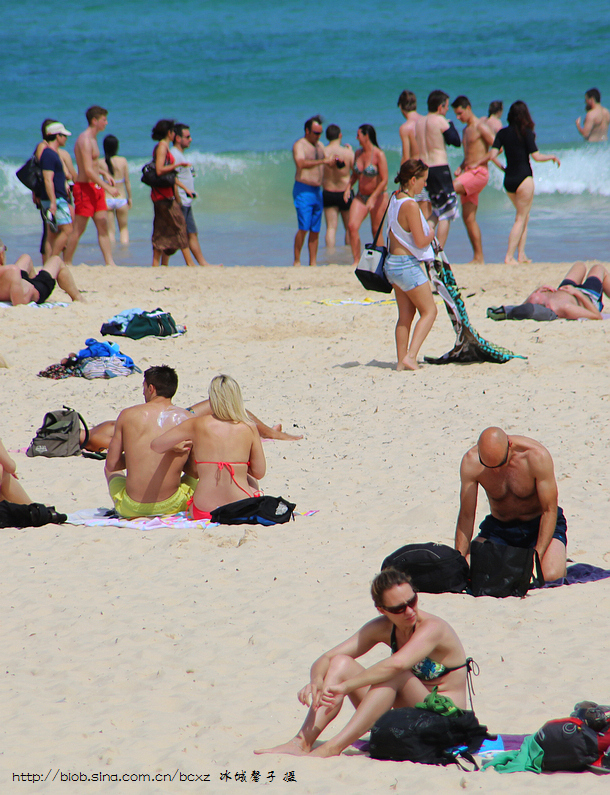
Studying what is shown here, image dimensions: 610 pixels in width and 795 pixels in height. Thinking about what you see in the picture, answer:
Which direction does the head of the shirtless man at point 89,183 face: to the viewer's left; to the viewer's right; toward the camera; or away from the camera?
to the viewer's right

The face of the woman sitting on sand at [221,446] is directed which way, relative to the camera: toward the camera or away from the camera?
away from the camera

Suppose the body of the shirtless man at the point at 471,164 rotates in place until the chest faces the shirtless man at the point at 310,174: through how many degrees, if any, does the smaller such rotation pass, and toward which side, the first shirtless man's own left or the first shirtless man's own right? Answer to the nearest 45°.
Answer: approximately 45° to the first shirtless man's own right

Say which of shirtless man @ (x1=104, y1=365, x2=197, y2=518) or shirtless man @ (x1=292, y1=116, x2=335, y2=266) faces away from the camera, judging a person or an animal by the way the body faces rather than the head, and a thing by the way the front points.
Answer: shirtless man @ (x1=104, y1=365, x2=197, y2=518)

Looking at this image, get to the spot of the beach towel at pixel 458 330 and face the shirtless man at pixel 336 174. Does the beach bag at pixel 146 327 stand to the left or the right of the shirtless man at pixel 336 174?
left

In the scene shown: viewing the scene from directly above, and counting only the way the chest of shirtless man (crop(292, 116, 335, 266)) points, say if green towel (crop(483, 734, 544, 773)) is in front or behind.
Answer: in front

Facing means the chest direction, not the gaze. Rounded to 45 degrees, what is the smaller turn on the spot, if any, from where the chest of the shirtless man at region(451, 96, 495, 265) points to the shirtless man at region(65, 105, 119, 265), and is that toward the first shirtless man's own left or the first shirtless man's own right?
approximately 45° to the first shirtless man's own right

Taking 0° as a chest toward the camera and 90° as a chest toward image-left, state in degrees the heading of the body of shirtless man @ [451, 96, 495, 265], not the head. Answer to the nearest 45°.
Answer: approximately 45°

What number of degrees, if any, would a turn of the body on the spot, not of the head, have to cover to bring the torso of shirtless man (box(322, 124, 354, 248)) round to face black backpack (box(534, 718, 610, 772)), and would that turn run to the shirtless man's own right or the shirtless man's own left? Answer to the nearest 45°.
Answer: approximately 180°

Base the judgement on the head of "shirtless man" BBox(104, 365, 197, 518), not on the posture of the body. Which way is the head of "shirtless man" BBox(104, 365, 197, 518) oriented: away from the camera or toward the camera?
away from the camera

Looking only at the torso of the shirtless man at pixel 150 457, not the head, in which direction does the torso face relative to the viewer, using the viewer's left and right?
facing away from the viewer

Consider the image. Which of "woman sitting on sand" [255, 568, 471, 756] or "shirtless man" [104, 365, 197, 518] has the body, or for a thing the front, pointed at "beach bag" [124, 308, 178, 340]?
the shirtless man

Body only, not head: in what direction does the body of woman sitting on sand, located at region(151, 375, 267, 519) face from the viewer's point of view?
away from the camera
